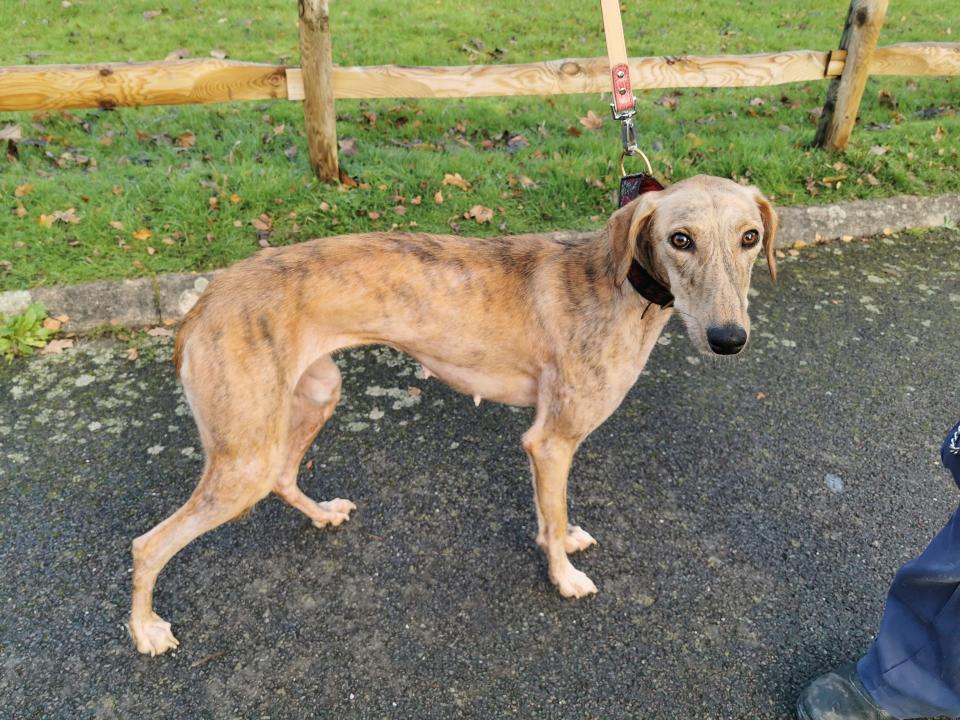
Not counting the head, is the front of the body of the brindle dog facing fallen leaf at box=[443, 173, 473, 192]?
no

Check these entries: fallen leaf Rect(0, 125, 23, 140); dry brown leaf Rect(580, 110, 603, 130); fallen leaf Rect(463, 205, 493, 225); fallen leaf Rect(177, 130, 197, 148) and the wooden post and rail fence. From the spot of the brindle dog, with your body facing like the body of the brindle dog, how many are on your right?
0

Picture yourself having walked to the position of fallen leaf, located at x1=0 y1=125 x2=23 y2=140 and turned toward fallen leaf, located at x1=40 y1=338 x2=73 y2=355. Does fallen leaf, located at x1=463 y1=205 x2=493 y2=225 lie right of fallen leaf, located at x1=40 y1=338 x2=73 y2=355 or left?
left

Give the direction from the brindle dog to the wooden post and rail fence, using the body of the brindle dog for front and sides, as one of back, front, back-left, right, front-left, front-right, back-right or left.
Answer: left

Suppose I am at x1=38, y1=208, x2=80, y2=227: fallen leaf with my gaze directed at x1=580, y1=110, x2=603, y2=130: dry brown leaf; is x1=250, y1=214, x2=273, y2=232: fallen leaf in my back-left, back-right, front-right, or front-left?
front-right

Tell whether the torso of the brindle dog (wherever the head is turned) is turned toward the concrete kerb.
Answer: no

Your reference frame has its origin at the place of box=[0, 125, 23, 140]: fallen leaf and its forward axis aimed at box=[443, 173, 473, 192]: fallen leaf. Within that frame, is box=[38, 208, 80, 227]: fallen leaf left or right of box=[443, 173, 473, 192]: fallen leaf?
right

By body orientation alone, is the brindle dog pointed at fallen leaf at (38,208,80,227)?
no

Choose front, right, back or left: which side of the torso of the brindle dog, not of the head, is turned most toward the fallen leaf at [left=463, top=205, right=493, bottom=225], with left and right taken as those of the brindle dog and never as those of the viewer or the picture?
left

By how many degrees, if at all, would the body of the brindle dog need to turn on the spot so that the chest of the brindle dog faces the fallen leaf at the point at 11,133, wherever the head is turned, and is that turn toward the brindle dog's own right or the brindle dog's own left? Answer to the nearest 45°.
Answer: approximately 135° to the brindle dog's own left

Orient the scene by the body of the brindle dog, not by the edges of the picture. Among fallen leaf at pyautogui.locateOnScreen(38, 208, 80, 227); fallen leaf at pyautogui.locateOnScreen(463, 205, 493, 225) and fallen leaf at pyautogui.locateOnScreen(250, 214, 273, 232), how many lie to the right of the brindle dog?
0

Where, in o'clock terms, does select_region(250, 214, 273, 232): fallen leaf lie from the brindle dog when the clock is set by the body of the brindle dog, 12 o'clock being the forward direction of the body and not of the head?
The fallen leaf is roughly at 8 o'clock from the brindle dog.

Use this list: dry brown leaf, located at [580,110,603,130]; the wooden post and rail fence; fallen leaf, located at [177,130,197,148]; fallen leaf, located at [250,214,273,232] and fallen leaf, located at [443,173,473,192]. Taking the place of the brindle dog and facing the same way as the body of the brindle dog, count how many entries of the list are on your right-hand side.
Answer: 0

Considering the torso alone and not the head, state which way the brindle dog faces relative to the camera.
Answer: to the viewer's right
